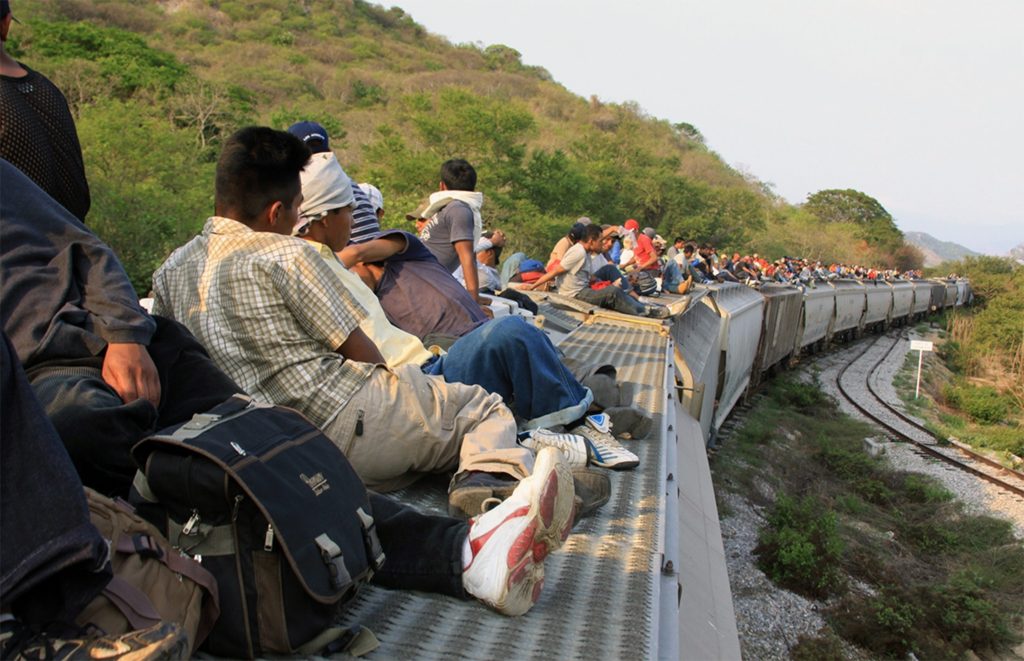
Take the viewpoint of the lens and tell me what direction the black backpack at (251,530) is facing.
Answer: facing the viewer and to the right of the viewer

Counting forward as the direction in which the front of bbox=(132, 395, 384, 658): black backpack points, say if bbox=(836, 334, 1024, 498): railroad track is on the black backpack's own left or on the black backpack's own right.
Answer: on the black backpack's own left

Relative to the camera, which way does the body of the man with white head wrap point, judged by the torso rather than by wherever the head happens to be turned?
to the viewer's right

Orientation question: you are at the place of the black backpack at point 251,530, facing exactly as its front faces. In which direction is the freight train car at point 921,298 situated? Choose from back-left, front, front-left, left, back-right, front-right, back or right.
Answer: left

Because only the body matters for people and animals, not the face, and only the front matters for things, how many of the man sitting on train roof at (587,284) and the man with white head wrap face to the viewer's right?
2

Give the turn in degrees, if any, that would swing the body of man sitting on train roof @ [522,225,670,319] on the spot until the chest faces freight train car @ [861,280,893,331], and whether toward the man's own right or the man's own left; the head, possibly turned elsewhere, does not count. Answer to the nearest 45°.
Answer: approximately 45° to the man's own left

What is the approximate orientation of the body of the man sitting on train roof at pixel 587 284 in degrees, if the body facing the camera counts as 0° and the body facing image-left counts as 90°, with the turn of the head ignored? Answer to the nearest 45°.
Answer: approximately 270°

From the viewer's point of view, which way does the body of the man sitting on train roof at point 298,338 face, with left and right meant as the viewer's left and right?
facing away from the viewer and to the right of the viewer

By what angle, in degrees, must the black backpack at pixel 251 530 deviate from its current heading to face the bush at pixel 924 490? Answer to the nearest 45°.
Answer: approximately 90° to its left

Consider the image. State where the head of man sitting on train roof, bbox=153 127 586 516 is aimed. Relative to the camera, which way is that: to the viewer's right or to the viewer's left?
to the viewer's right

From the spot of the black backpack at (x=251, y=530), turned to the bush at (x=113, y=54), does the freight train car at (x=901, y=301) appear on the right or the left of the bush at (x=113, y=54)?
right

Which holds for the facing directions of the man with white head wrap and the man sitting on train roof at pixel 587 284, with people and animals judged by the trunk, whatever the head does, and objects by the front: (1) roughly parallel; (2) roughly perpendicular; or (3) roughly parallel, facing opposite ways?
roughly parallel
